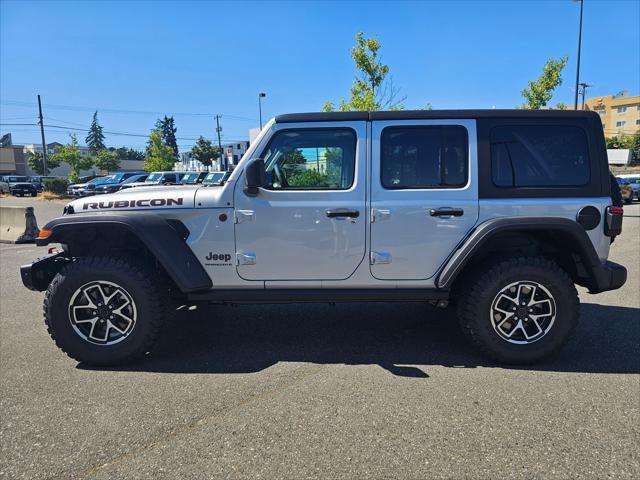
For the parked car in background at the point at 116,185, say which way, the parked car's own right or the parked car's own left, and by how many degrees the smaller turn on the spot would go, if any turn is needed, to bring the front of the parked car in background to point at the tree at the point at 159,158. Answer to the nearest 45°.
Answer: approximately 135° to the parked car's own right

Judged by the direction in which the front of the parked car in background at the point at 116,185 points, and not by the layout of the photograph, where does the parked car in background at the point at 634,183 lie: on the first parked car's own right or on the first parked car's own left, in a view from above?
on the first parked car's own left

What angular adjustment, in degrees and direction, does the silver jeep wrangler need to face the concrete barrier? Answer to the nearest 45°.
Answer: approximately 45° to its right

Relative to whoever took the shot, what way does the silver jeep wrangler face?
facing to the left of the viewer

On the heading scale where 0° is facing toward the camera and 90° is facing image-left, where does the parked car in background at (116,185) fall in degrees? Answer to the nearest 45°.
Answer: approximately 45°

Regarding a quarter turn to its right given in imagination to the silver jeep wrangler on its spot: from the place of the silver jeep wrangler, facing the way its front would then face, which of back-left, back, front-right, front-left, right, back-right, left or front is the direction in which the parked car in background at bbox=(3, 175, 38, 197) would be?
front-left

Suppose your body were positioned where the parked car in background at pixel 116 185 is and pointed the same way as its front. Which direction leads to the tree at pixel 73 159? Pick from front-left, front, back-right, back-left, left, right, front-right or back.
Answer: back-right

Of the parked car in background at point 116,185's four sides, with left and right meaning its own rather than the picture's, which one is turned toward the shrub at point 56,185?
right

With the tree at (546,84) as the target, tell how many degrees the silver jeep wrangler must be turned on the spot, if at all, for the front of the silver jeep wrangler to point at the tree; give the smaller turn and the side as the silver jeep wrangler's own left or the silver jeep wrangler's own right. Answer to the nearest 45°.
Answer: approximately 135° to the silver jeep wrangler's own right

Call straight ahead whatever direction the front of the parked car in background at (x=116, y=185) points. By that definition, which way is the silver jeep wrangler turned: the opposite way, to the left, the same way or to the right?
to the right

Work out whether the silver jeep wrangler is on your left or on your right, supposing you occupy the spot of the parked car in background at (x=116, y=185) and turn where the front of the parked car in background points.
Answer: on your left

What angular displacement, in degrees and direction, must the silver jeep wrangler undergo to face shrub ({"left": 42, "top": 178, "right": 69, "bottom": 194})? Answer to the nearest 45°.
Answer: approximately 45° to its right

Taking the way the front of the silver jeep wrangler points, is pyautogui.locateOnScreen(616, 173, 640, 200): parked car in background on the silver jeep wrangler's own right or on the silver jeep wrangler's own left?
on the silver jeep wrangler's own right
